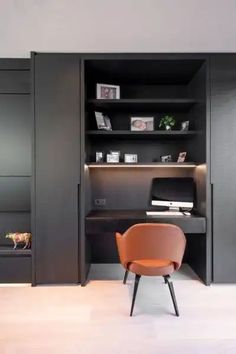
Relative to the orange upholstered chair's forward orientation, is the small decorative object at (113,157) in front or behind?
in front

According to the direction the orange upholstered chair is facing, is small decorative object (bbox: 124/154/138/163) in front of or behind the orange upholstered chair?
in front

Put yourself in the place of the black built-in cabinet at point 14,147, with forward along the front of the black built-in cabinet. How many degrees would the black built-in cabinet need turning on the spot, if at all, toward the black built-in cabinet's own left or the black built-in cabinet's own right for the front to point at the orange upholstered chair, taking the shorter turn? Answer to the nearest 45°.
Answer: approximately 45° to the black built-in cabinet's own left

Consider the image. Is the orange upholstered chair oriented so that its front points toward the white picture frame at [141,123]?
yes

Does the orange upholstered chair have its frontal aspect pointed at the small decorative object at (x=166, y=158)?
yes

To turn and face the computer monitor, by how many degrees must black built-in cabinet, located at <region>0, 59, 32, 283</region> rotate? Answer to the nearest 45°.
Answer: approximately 90° to its left

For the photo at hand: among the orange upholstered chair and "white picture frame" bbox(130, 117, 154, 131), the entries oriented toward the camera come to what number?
1

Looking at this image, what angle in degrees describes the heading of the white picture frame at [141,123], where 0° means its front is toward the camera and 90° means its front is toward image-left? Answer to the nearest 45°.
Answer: approximately 0°

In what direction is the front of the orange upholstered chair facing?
away from the camera
